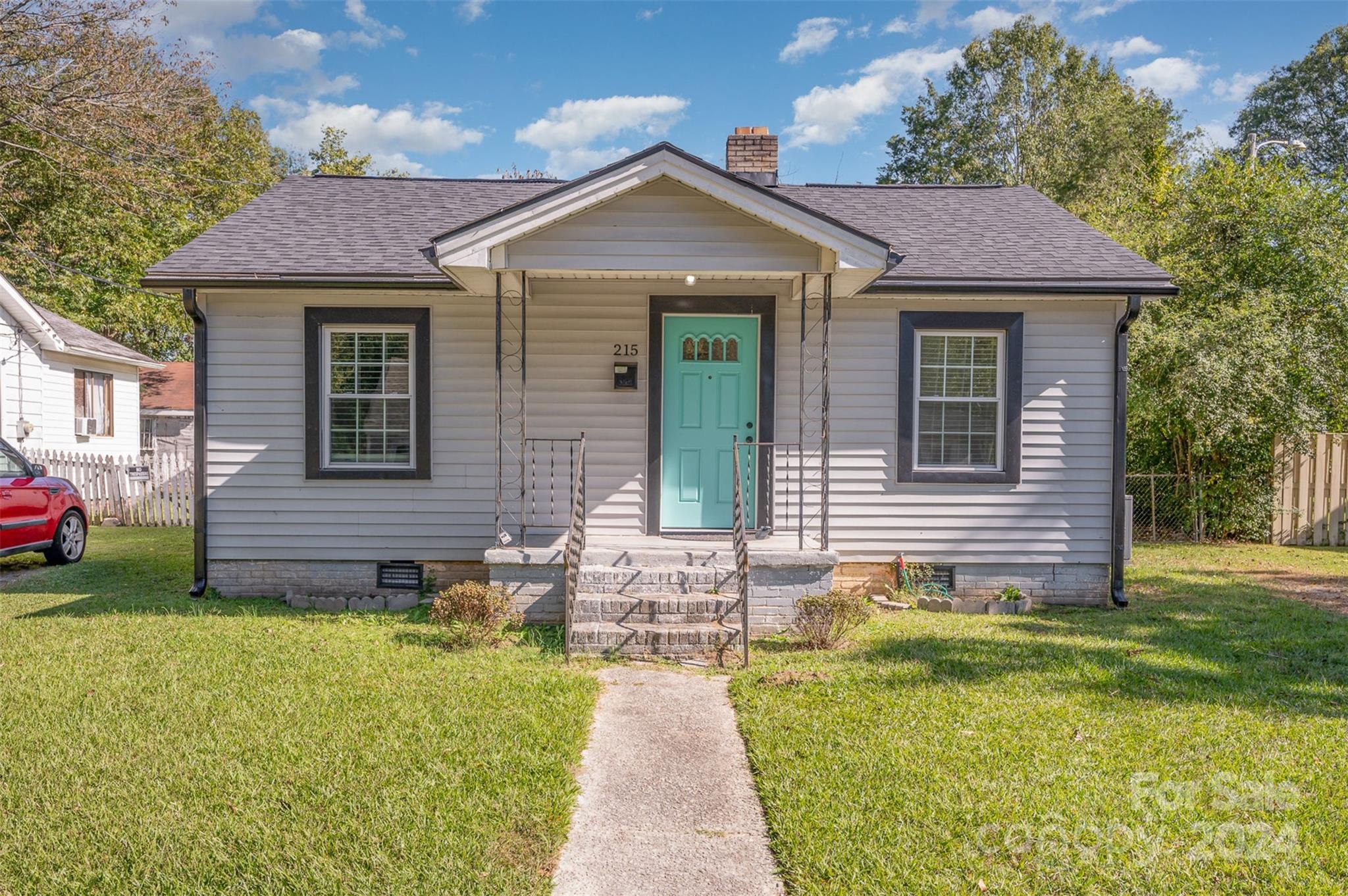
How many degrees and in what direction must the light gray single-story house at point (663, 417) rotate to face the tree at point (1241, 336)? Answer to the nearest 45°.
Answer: approximately 135° to its left

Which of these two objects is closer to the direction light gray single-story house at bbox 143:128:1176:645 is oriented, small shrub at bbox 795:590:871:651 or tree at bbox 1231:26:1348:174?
the small shrub

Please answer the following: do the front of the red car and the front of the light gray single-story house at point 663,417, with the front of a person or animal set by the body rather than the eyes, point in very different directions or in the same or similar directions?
very different directions

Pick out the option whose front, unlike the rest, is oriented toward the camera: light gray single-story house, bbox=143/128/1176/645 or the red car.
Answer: the light gray single-story house

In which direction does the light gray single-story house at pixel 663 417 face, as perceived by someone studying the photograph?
facing the viewer

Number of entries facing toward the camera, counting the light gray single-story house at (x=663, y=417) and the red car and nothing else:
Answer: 1

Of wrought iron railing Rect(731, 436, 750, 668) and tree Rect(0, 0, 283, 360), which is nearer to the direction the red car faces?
the tree

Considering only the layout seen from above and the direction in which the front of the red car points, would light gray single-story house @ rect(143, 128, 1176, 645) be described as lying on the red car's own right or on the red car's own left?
on the red car's own right

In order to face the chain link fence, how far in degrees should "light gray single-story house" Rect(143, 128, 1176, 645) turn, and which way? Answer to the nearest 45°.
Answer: approximately 135° to its left

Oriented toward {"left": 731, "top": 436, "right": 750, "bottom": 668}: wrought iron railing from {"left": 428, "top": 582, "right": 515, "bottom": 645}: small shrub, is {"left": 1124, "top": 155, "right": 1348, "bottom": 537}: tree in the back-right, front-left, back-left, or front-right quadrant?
front-left

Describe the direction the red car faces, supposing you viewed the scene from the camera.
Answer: facing away from the viewer and to the right of the viewer

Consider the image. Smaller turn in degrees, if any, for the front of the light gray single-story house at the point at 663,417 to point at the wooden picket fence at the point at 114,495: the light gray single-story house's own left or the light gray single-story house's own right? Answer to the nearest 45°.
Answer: approximately 135° to the light gray single-story house's own right
